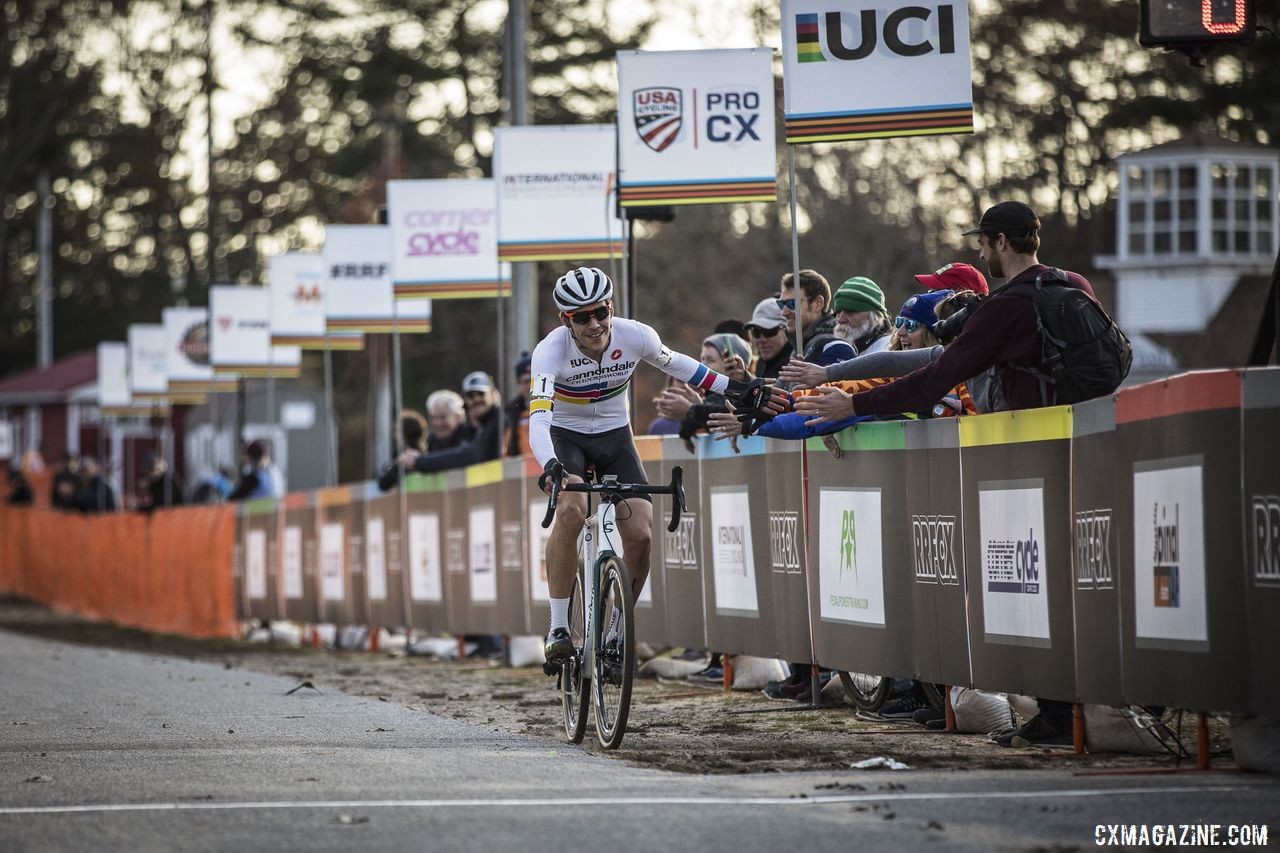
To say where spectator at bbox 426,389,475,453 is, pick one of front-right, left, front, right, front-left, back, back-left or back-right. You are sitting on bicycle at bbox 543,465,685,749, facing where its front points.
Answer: back

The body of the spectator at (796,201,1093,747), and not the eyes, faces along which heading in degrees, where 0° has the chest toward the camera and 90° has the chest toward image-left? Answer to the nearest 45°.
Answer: approximately 90°

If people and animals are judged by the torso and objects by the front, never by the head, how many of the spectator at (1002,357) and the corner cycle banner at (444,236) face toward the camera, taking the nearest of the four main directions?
1

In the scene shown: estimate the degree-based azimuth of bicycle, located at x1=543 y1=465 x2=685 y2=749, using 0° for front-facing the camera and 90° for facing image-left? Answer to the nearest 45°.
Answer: approximately 0°

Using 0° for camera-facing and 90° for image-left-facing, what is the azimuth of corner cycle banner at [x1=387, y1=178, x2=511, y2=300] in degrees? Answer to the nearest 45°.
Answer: approximately 0°

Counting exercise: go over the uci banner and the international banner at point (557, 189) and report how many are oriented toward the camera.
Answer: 2

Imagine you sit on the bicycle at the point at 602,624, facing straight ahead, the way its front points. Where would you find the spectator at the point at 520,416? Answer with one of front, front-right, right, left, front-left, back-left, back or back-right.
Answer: back

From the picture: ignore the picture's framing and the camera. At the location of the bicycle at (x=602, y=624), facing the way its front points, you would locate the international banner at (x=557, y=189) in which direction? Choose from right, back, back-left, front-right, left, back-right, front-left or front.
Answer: back

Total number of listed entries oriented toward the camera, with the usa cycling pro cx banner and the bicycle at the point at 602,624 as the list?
2

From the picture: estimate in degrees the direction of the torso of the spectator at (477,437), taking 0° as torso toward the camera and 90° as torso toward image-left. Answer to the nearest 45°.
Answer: approximately 45°

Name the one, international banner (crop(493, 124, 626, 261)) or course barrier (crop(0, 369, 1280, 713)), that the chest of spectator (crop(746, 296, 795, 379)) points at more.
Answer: the course barrier

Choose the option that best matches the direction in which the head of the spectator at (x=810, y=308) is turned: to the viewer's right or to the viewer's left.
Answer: to the viewer's left

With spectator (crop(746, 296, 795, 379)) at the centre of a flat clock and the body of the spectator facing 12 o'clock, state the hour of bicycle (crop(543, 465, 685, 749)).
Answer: The bicycle is roughly at 11 o'clock from the spectator.
